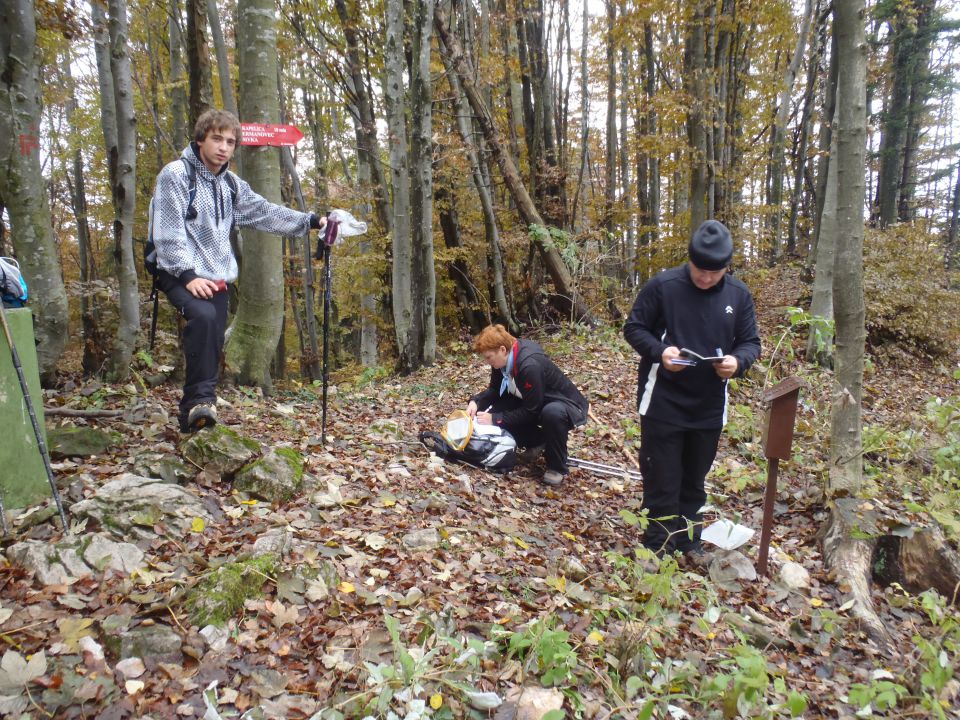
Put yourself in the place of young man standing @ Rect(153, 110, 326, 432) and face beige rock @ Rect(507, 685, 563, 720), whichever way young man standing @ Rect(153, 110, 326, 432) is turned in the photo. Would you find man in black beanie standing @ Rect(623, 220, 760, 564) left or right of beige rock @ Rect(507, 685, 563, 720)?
left

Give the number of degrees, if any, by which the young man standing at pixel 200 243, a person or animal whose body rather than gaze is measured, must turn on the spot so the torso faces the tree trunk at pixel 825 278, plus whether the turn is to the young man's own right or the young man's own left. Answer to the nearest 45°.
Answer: approximately 45° to the young man's own left

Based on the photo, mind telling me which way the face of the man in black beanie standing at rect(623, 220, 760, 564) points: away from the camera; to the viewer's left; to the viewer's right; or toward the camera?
toward the camera

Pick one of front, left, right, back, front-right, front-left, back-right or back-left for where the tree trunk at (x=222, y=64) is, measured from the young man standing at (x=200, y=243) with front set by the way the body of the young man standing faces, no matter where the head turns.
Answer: back-left

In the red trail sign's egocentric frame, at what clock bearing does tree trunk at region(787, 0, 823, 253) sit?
The tree trunk is roughly at 8 o'clock from the red trail sign.

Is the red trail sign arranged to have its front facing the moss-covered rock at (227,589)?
yes

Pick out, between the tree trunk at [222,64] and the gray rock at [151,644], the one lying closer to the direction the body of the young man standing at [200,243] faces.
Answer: the gray rock

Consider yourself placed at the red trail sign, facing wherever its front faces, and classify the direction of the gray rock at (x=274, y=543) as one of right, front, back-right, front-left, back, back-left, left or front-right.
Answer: front

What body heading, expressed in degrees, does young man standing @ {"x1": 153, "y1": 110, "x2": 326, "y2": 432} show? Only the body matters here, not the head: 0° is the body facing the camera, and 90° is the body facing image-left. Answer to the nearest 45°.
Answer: approximately 315°

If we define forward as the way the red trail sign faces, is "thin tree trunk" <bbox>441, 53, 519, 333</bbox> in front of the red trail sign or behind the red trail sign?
behind

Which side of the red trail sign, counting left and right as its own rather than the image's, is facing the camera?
front

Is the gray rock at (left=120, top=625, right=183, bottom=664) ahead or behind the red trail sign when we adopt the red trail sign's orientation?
ahead

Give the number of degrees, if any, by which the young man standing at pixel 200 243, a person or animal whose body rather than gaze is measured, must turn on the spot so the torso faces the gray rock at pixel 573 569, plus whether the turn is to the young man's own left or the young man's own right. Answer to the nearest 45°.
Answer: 0° — they already face it

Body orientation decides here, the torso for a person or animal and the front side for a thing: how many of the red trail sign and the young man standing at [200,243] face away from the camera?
0

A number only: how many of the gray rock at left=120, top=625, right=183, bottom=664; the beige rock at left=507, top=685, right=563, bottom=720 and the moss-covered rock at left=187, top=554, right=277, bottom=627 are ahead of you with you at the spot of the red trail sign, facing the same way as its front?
3
